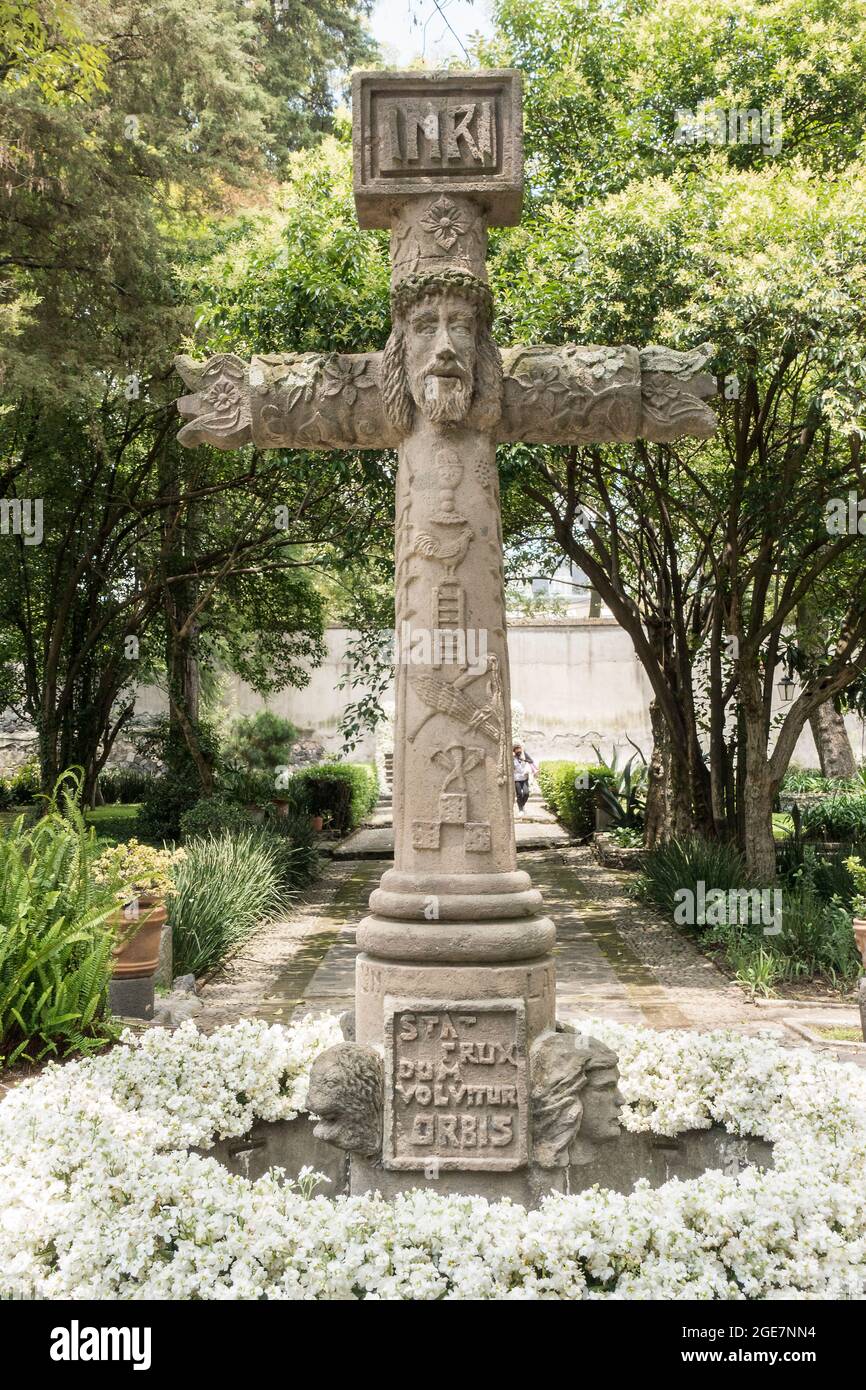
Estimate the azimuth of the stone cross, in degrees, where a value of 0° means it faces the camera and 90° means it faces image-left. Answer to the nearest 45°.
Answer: approximately 0°

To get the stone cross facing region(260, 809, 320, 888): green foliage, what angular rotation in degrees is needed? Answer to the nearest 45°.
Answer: approximately 180°

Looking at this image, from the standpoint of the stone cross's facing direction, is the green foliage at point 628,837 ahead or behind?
behind

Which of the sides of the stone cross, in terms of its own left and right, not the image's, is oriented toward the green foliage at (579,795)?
back

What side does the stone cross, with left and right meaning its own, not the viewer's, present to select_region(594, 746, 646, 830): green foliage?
back

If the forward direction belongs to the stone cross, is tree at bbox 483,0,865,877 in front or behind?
behind

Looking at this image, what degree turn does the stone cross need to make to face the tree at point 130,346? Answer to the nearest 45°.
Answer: approximately 180°

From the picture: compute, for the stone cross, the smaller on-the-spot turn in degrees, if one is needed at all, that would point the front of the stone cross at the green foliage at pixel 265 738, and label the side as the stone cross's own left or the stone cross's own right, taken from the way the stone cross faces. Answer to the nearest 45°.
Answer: approximately 180°

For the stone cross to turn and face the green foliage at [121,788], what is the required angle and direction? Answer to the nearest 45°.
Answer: approximately 180°

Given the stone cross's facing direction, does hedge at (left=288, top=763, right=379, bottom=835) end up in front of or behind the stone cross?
behind
